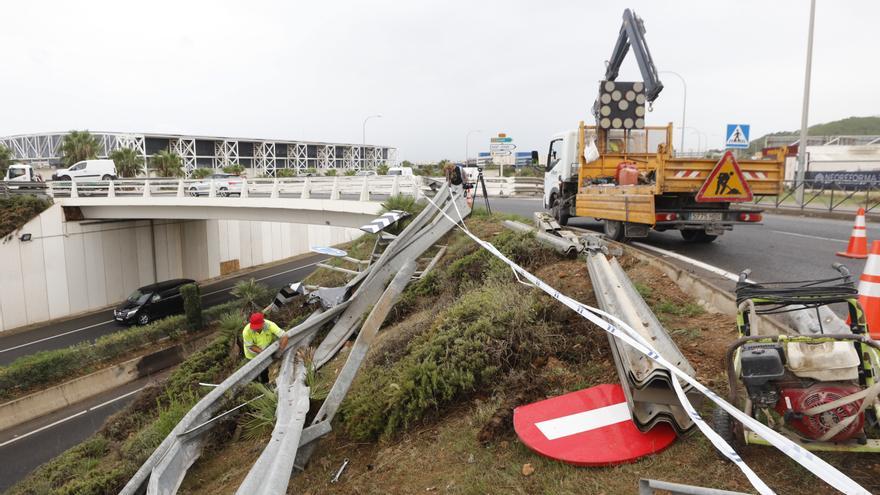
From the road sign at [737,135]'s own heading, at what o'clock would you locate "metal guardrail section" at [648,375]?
The metal guardrail section is roughly at 12 o'clock from the road sign.

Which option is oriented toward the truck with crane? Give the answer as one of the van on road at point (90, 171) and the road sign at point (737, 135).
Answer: the road sign

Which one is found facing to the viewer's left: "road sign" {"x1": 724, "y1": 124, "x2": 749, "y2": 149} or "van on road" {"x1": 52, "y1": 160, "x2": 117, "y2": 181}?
the van on road

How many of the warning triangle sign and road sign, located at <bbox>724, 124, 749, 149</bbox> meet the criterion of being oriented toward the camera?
2

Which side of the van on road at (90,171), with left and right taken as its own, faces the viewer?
left

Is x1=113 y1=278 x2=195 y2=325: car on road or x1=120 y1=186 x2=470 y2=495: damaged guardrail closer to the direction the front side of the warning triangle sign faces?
the damaged guardrail

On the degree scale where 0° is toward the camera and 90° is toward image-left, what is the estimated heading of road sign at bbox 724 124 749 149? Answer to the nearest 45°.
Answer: approximately 0°

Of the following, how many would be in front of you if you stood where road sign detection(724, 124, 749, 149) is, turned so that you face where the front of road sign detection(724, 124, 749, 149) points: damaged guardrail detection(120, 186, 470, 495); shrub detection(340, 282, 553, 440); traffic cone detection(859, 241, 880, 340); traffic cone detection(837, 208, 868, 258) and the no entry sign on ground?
5

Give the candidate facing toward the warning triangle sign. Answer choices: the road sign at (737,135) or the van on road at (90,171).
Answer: the road sign

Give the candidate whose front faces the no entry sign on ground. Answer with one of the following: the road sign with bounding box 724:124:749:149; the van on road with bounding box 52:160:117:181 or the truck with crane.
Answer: the road sign

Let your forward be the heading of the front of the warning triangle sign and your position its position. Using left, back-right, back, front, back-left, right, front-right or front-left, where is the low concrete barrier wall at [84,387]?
right

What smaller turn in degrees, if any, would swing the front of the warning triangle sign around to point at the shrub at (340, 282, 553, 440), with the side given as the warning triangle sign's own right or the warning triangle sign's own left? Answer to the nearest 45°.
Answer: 0° — it already faces it
